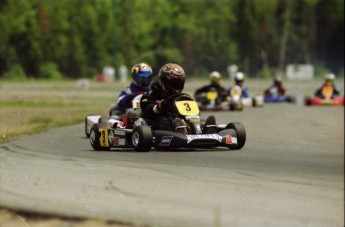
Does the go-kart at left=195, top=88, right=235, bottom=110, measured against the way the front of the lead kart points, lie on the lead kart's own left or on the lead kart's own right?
on the lead kart's own left

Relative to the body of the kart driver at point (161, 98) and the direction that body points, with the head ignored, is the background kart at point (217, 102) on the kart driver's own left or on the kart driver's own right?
on the kart driver's own left

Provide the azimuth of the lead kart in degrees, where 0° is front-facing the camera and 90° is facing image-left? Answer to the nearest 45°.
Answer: approximately 315°

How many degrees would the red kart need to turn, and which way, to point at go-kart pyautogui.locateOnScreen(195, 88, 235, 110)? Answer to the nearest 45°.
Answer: approximately 45° to its right

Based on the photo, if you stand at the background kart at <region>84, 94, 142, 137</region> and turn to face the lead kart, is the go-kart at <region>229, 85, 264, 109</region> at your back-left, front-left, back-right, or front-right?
back-left

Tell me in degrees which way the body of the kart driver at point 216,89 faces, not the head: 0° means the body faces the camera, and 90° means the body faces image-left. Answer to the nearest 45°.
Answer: approximately 0°

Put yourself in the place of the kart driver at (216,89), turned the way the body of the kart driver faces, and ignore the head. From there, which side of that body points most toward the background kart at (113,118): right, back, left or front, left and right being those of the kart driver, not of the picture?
front

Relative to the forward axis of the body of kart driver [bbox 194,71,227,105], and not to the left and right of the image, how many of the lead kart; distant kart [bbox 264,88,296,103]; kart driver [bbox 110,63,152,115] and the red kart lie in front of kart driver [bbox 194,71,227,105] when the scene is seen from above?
2

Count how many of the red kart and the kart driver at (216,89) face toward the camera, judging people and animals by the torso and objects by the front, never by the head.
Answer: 2

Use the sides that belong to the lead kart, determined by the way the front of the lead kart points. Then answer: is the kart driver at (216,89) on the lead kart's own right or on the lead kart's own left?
on the lead kart's own left

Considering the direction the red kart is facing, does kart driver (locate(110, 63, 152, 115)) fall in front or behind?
in front

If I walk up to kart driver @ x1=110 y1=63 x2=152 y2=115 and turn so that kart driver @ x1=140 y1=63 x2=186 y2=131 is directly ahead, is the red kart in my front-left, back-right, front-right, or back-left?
back-left
